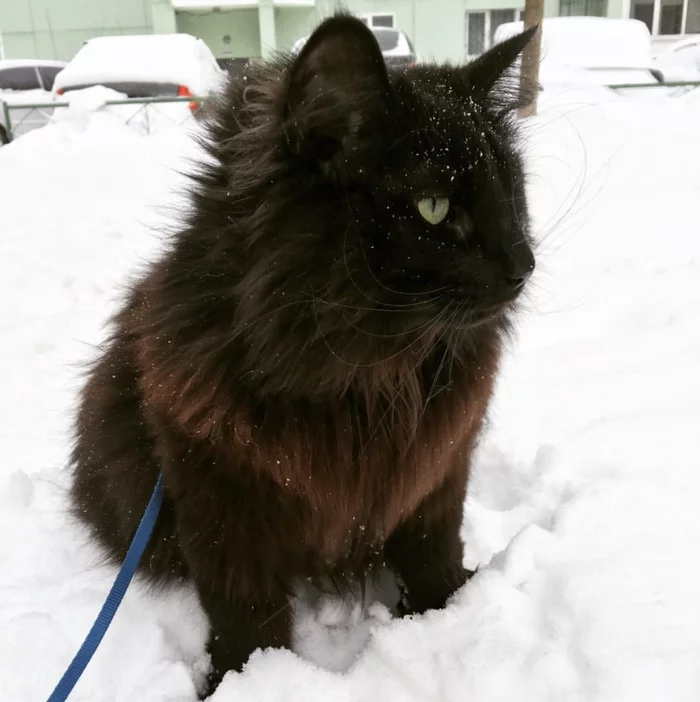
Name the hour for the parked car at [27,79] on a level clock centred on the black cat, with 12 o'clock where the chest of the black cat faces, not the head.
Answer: The parked car is roughly at 7 o'clock from the black cat.

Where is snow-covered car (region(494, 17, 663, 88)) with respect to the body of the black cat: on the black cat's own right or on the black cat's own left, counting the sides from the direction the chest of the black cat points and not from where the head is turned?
on the black cat's own left

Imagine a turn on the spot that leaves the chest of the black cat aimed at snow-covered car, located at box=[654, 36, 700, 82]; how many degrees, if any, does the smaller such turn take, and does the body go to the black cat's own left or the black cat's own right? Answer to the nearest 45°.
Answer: approximately 90° to the black cat's own left

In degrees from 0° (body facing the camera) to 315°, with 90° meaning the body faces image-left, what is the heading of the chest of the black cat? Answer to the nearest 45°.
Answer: approximately 315°

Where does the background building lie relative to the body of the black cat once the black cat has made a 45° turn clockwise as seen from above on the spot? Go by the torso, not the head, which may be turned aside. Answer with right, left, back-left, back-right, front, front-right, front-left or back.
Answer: back
